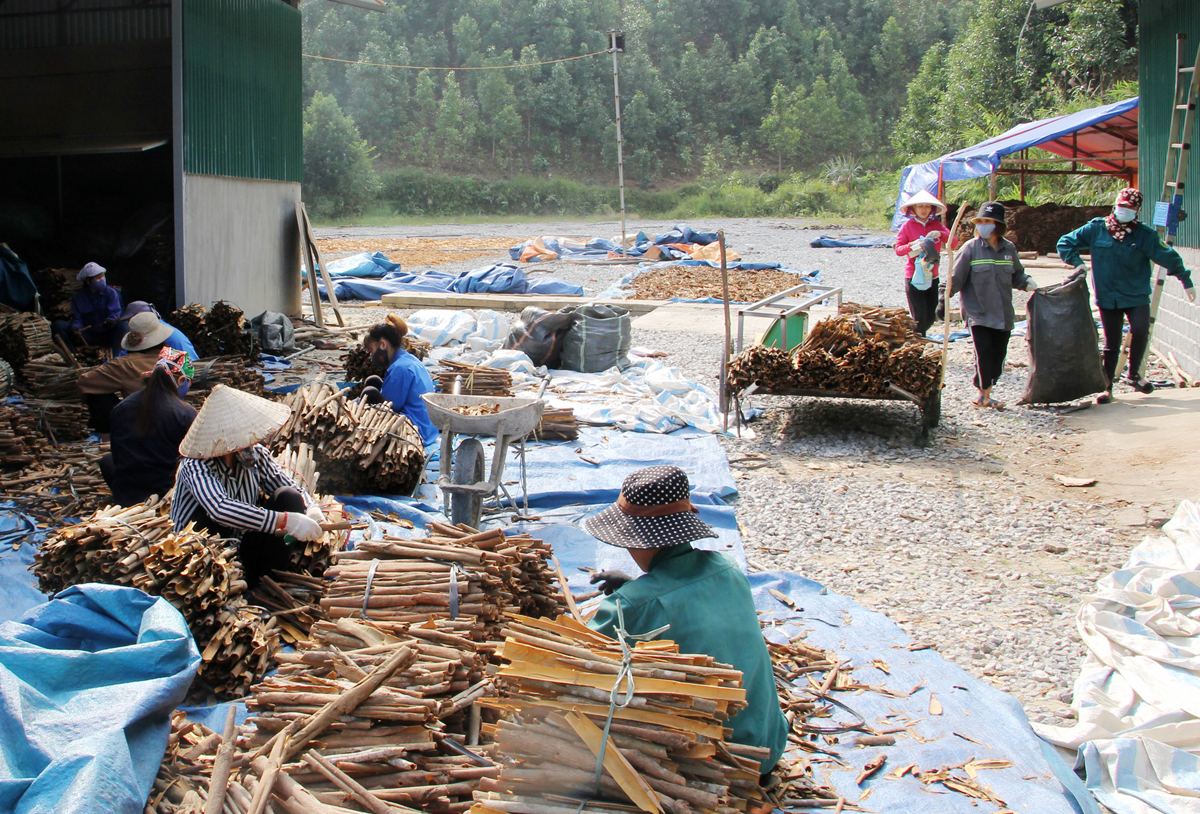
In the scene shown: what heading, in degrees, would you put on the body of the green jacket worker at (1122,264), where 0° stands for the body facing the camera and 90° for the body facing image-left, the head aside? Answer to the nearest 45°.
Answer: approximately 0°

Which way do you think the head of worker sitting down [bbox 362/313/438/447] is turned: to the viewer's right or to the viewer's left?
to the viewer's left

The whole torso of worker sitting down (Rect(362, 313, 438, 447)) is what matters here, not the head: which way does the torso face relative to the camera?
to the viewer's left

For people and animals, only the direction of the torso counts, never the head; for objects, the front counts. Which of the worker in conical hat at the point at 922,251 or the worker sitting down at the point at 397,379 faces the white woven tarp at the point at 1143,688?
the worker in conical hat

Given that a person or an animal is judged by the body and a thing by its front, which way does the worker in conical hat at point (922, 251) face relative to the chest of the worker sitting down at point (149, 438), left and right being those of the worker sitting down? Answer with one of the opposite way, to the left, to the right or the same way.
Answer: the opposite way

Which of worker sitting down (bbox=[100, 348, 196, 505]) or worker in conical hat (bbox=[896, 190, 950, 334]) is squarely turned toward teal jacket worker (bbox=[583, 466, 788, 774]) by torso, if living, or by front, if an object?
the worker in conical hat

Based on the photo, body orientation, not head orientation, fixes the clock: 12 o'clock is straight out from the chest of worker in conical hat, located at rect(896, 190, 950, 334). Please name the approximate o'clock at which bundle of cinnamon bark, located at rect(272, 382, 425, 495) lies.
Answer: The bundle of cinnamon bark is roughly at 1 o'clock from the worker in conical hat.

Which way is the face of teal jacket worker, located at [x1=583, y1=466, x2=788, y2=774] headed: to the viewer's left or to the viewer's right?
to the viewer's left

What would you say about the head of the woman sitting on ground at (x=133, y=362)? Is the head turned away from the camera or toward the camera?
away from the camera

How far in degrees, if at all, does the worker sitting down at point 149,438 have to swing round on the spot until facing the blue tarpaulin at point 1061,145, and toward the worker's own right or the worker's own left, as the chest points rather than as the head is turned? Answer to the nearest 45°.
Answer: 0° — they already face it

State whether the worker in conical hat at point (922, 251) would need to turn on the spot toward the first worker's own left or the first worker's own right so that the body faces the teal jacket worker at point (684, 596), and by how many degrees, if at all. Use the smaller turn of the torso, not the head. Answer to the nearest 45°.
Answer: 0° — they already face them

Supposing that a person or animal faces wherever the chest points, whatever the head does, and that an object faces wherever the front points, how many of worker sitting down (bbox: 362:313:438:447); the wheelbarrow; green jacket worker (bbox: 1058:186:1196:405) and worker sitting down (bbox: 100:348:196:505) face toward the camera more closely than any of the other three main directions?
2

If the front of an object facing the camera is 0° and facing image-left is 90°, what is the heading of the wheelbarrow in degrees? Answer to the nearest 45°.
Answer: approximately 0°

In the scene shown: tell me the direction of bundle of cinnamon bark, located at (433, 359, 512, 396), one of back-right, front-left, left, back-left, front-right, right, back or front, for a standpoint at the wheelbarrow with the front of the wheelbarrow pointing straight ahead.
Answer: back
